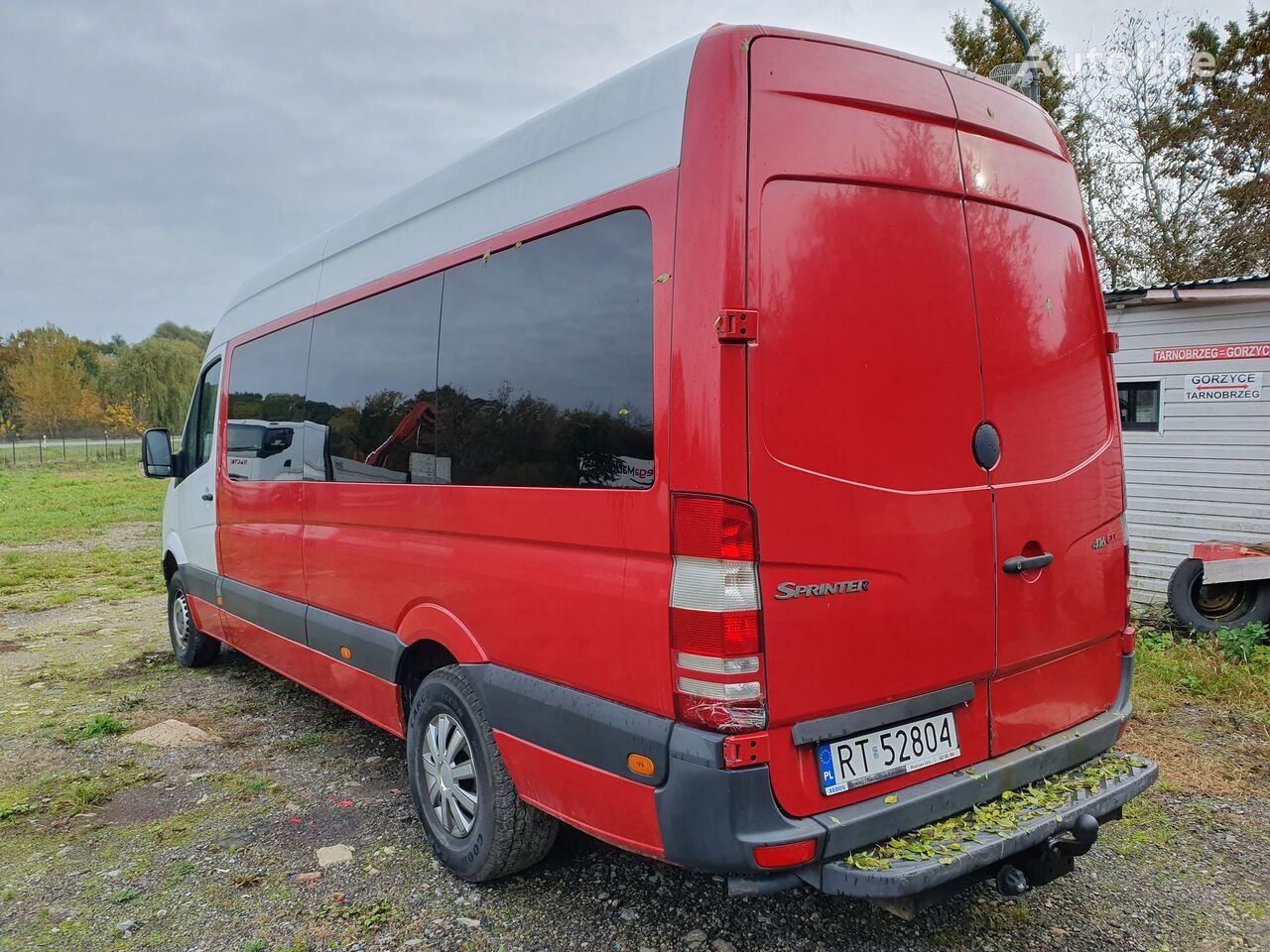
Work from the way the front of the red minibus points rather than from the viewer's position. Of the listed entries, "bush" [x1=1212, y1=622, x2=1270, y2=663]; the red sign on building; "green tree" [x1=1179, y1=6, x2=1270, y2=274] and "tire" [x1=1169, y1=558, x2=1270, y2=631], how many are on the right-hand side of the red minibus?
4

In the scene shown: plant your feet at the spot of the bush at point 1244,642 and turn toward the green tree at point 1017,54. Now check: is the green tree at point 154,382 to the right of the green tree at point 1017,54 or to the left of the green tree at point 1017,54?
left

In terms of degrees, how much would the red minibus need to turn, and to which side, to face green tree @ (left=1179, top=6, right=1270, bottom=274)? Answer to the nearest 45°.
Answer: approximately 90° to its right

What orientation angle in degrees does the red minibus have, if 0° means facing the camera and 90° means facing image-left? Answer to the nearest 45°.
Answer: approximately 135°

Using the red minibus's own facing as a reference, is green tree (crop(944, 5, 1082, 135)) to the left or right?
on its right

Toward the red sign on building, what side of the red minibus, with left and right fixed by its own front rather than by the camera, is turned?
right

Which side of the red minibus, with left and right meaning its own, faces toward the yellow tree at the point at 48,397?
front

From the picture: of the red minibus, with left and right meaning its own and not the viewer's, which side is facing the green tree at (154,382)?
front

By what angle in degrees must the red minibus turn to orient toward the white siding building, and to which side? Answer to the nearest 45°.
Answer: approximately 90° to its right

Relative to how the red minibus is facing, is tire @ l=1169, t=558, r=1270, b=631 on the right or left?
on its right

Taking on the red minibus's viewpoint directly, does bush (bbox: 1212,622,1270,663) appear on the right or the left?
on its right
